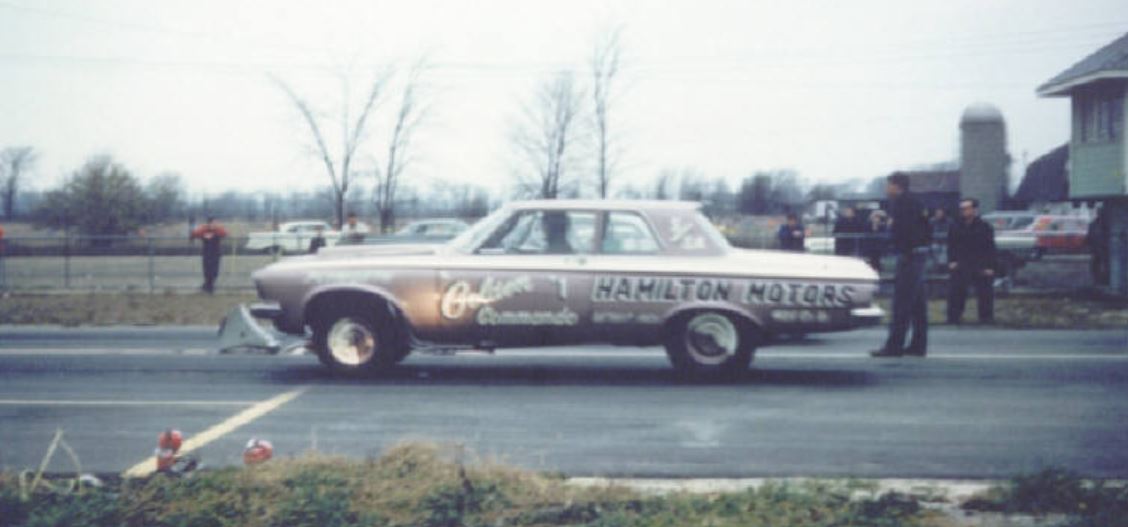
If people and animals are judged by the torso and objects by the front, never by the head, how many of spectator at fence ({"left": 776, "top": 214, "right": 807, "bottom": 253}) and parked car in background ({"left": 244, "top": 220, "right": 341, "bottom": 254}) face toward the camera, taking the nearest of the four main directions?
1

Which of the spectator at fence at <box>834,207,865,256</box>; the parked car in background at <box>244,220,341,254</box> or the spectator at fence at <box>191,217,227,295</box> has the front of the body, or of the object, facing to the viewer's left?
the parked car in background

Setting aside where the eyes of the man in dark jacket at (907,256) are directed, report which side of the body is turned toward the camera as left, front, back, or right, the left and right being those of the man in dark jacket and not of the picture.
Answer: left

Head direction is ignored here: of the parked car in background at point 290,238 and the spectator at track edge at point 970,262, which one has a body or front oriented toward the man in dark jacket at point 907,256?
the spectator at track edge

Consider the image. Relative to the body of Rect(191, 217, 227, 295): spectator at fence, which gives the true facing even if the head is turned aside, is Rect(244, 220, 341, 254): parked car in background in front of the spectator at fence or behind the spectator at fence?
behind

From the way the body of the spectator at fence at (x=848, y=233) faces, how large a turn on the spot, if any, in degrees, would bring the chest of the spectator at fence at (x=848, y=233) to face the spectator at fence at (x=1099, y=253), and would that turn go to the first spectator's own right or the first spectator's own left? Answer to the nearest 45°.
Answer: approximately 135° to the first spectator's own left

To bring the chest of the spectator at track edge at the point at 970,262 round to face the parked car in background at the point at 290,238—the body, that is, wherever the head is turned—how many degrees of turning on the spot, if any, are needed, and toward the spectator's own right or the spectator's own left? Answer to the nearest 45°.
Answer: approximately 135° to the spectator's own right

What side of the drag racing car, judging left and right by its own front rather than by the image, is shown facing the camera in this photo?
left

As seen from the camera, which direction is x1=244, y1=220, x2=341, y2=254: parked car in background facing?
to the viewer's left

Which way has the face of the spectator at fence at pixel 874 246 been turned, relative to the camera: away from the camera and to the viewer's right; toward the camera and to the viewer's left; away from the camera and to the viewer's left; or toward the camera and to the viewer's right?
toward the camera and to the viewer's left

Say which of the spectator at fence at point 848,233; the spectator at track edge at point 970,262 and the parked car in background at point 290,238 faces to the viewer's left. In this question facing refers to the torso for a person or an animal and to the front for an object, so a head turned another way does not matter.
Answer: the parked car in background

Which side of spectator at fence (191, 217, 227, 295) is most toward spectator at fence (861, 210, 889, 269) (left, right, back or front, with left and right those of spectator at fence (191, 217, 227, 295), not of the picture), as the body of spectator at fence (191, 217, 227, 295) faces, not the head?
left

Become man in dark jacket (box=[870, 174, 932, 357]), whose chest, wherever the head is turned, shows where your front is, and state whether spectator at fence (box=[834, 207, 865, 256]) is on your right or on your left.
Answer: on your right

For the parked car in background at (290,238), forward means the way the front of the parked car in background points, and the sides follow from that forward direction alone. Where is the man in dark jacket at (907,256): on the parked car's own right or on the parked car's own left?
on the parked car's own left
